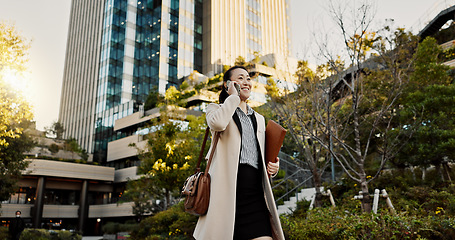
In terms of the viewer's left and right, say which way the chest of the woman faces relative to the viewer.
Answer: facing the viewer and to the right of the viewer

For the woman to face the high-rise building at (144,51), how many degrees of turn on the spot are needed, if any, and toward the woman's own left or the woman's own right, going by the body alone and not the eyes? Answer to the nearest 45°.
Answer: approximately 135° to the woman's own left

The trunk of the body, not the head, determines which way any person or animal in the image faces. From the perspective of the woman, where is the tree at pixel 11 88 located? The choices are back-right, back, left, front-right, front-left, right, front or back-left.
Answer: back

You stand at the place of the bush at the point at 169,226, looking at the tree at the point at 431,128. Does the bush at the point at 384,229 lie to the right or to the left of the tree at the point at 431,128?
right

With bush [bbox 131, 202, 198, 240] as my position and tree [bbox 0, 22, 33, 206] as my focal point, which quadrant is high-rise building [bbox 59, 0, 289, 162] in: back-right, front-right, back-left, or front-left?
front-right

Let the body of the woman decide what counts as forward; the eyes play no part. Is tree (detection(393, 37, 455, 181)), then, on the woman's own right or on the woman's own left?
on the woman's own left

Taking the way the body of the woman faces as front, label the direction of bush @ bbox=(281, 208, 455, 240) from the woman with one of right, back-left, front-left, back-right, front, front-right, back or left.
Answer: left

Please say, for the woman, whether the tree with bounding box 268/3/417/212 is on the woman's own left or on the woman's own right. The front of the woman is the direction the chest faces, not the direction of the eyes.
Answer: on the woman's own left
